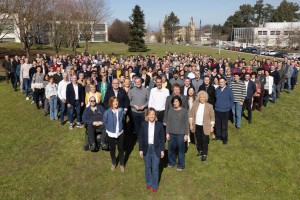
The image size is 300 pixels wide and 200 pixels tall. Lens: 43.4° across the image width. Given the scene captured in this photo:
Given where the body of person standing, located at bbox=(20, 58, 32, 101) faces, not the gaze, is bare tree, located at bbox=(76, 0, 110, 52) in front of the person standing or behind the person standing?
behind

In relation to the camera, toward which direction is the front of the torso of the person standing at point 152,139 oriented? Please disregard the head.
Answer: toward the camera

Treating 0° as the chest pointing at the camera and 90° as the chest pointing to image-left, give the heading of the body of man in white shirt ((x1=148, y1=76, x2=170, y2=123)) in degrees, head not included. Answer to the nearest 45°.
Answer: approximately 0°

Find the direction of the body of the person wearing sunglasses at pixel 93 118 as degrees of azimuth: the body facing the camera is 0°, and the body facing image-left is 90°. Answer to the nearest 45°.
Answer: approximately 0°

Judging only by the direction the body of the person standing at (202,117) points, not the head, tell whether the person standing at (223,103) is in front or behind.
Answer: behind

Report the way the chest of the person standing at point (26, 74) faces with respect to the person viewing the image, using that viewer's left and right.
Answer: facing the viewer

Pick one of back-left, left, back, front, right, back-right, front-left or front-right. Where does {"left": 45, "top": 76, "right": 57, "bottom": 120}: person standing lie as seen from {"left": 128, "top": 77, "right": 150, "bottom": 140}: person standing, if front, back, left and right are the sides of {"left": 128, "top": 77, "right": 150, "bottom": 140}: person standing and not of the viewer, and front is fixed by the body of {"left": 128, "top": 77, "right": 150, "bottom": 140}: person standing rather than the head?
back-right

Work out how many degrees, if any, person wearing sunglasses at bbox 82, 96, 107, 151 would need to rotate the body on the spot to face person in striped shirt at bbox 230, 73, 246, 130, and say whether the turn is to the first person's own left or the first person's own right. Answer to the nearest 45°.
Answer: approximately 90° to the first person's own left
